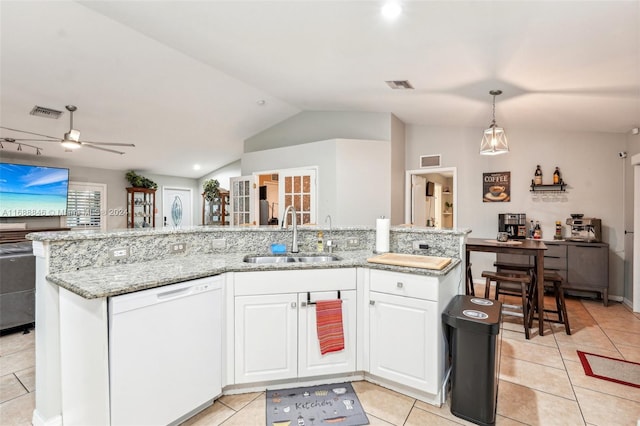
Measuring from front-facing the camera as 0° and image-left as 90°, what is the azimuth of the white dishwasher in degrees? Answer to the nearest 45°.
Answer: approximately 315°

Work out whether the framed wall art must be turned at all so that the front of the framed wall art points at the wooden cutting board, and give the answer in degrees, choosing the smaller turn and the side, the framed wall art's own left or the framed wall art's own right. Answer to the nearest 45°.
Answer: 0° — it already faces it

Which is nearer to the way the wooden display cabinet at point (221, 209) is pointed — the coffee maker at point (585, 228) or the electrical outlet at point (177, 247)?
the electrical outlet

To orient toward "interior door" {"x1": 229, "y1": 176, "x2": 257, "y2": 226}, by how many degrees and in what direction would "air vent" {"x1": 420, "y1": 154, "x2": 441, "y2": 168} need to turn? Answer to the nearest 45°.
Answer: approximately 90° to its right

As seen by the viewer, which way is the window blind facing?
toward the camera

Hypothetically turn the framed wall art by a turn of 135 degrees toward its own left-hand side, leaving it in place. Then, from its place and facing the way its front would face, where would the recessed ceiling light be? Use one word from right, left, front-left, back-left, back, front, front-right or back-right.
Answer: back-right

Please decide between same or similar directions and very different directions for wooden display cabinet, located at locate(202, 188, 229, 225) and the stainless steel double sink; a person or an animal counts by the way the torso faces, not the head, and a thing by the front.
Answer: same or similar directions

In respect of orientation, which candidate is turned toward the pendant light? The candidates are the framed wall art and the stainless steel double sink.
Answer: the framed wall art

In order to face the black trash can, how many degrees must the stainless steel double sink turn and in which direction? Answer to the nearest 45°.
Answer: approximately 45° to its left

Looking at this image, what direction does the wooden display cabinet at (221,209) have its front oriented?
toward the camera

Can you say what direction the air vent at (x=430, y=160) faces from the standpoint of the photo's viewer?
facing the viewer

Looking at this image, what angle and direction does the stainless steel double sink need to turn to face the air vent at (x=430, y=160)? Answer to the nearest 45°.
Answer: approximately 135° to its left

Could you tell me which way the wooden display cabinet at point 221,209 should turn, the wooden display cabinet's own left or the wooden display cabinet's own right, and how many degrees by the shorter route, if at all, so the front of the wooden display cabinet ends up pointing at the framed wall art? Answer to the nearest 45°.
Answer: approximately 45° to the wooden display cabinet's own left

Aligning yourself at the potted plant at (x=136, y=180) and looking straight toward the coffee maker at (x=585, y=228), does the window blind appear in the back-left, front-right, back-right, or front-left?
back-right

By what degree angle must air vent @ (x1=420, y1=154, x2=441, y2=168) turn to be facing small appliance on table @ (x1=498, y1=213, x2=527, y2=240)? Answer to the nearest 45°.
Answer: approximately 90° to its left

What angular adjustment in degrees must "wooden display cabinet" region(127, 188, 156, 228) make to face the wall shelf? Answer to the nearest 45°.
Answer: approximately 45° to its left

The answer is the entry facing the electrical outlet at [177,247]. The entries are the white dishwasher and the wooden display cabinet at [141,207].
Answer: the wooden display cabinet

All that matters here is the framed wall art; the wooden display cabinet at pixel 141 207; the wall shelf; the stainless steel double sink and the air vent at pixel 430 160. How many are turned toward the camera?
5

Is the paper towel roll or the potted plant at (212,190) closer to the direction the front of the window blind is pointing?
the paper towel roll

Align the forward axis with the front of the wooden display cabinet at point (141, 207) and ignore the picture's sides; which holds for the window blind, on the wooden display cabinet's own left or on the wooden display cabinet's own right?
on the wooden display cabinet's own right

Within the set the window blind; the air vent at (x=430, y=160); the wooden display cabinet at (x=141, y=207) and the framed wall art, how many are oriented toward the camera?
4
